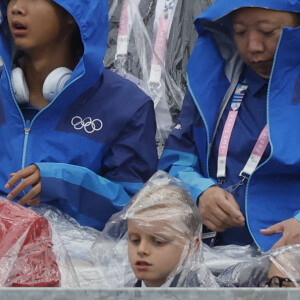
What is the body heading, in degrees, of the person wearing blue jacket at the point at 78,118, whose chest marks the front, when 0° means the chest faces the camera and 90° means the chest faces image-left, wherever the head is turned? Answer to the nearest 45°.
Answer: approximately 45°

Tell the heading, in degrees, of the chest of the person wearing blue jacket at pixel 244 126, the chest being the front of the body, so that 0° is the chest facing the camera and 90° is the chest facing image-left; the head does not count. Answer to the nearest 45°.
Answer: approximately 0°

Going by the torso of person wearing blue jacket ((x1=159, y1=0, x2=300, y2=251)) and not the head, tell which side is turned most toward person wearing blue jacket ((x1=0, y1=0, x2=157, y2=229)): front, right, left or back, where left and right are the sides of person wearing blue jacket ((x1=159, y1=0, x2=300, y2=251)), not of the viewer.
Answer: right

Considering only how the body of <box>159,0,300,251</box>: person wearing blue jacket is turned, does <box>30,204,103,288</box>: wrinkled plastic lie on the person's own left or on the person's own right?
on the person's own right
